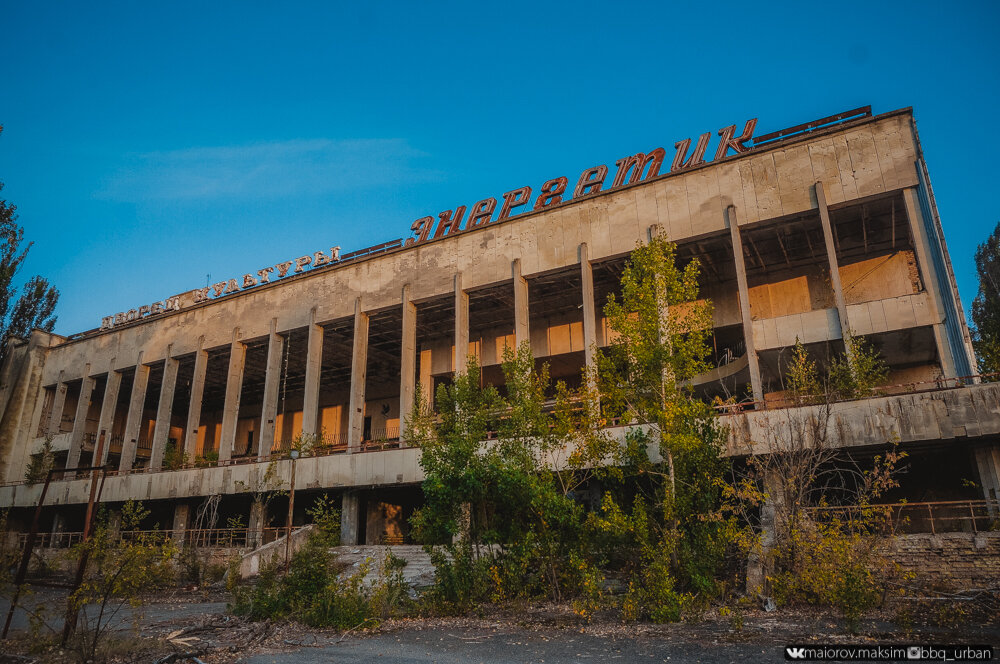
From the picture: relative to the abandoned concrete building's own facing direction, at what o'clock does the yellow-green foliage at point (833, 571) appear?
The yellow-green foliage is roughly at 10 o'clock from the abandoned concrete building.

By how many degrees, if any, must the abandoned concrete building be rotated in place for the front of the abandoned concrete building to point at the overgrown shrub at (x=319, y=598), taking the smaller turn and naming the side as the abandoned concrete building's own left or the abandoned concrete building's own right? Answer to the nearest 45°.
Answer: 0° — it already faces it

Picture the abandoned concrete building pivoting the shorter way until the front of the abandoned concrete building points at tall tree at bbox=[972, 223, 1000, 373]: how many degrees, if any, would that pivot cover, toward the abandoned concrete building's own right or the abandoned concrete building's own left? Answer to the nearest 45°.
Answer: approximately 135° to the abandoned concrete building's own left

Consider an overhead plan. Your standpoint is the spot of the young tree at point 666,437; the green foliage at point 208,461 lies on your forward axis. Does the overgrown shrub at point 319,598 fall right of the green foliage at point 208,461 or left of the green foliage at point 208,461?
left

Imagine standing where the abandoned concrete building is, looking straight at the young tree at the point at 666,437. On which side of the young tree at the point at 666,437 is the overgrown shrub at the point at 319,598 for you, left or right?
right

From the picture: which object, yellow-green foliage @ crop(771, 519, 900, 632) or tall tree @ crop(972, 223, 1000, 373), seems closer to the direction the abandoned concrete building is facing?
the yellow-green foliage

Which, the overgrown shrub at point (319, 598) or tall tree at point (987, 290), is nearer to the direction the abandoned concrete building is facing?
the overgrown shrub

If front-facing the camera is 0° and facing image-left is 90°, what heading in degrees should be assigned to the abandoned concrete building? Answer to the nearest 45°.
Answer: approximately 45°
